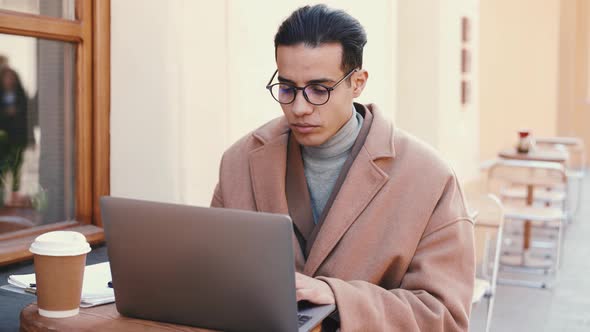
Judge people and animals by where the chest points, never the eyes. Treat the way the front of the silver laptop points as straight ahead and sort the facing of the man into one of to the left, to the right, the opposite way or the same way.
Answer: the opposite way

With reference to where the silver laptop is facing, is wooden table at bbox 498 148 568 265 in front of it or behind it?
in front

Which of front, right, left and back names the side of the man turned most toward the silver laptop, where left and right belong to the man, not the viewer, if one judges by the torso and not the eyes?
front

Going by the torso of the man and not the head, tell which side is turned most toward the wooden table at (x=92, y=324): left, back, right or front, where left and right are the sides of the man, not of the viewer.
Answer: front

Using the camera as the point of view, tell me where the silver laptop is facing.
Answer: facing away from the viewer and to the right of the viewer

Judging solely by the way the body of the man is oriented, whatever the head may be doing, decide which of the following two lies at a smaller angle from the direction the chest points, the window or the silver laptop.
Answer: the silver laptop

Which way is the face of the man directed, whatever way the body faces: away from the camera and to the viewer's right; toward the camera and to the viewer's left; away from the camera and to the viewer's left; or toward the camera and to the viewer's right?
toward the camera and to the viewer's left

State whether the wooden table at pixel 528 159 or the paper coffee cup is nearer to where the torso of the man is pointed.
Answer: the paper coffee cup

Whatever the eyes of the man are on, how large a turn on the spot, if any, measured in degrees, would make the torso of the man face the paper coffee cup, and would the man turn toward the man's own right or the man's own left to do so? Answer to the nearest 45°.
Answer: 0° — they already face it
